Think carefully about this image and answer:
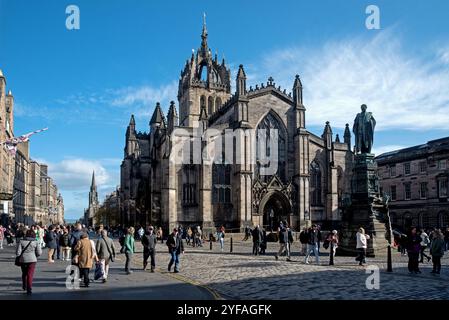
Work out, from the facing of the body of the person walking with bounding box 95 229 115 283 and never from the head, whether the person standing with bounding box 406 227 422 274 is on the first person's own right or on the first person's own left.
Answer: on the first person's own right

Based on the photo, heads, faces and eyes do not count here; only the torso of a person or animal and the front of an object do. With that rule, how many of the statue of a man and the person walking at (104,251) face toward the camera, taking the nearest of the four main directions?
1

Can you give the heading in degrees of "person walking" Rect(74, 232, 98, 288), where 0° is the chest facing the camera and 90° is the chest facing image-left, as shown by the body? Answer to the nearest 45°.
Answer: approximately 180°
